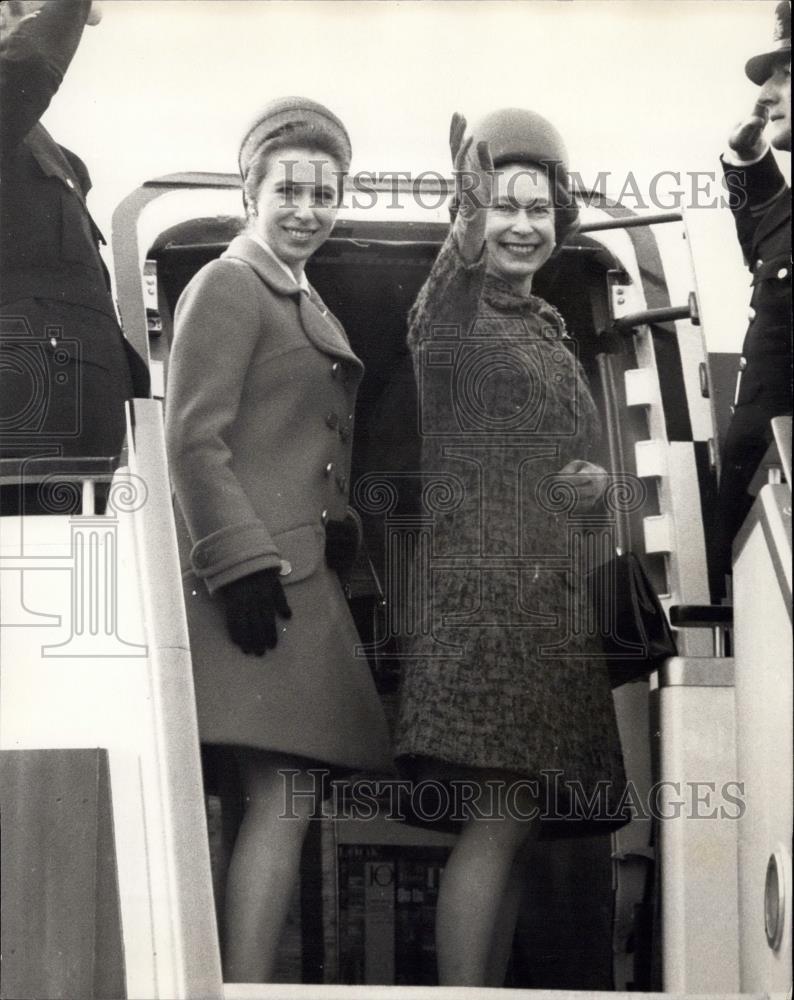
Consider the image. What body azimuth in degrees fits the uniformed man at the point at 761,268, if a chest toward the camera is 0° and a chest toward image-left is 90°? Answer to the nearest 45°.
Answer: approximately 45°

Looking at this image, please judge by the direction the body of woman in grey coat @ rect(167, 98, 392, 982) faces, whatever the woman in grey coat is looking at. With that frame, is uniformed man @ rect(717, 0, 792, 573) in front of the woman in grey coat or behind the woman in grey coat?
in front

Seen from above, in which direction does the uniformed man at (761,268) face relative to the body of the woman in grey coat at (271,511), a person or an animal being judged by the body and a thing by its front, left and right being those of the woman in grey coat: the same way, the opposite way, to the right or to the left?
to the right

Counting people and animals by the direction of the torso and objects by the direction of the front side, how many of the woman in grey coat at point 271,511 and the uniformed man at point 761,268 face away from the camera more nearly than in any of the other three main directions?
0

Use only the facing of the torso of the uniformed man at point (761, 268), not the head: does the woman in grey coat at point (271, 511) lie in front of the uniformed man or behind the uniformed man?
in front

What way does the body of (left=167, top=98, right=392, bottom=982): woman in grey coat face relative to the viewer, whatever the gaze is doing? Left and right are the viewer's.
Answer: facing the viewer and to the right of the viewer

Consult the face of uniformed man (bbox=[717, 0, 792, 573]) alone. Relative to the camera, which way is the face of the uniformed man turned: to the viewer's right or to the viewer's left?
to the viewer's left
